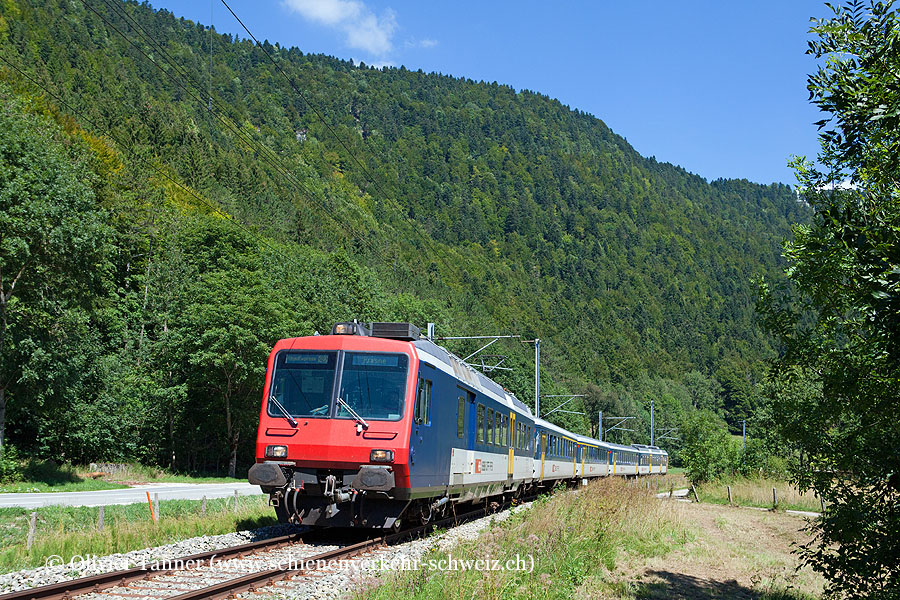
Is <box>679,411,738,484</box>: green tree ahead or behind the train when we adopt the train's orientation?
behind

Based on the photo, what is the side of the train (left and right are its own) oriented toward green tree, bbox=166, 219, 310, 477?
right

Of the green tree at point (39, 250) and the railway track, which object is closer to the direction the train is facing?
the railway track

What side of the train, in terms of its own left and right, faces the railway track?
front

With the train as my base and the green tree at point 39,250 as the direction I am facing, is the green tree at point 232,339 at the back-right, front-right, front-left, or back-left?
front-right

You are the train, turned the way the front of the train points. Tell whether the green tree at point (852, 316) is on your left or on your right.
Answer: on your left

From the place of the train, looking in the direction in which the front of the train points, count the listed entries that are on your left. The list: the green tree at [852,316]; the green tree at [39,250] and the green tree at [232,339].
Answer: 1

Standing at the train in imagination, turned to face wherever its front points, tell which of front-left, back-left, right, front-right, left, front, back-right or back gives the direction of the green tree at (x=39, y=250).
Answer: right

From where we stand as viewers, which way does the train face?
facing the viewer and to the left of the viewer
